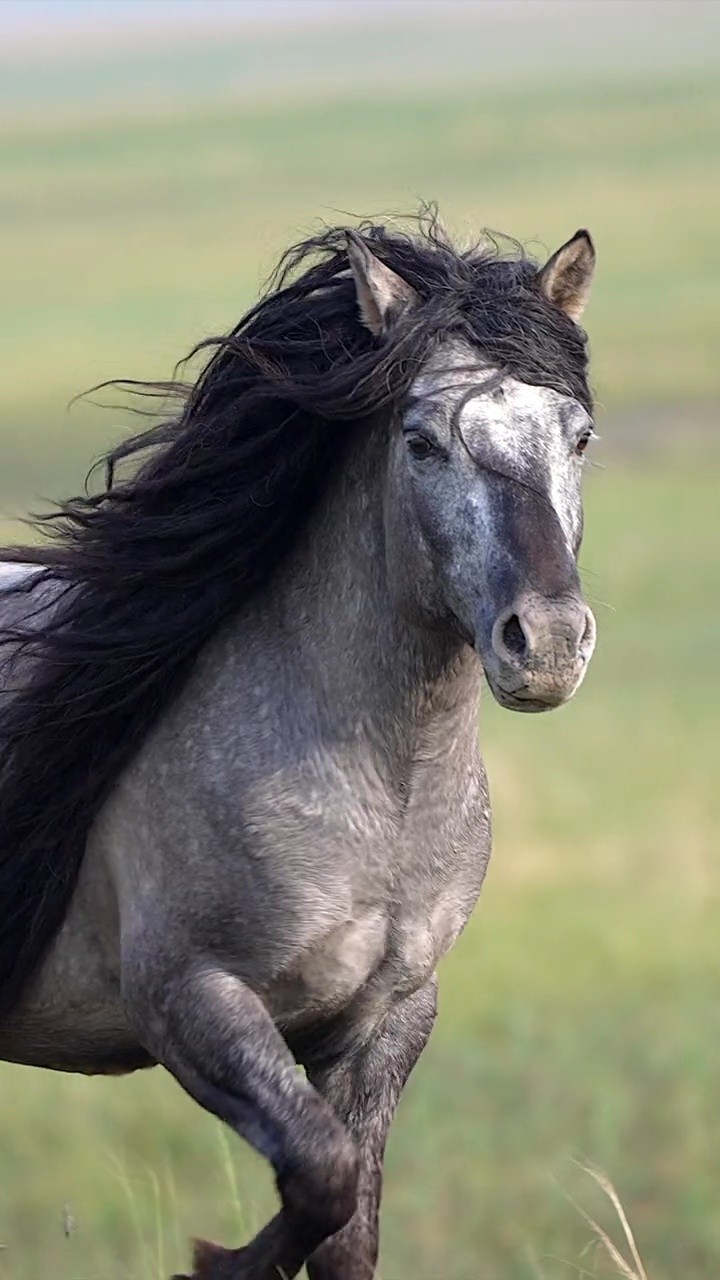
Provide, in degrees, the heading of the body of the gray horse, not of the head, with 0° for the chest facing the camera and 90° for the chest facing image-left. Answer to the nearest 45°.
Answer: approximately 315°
